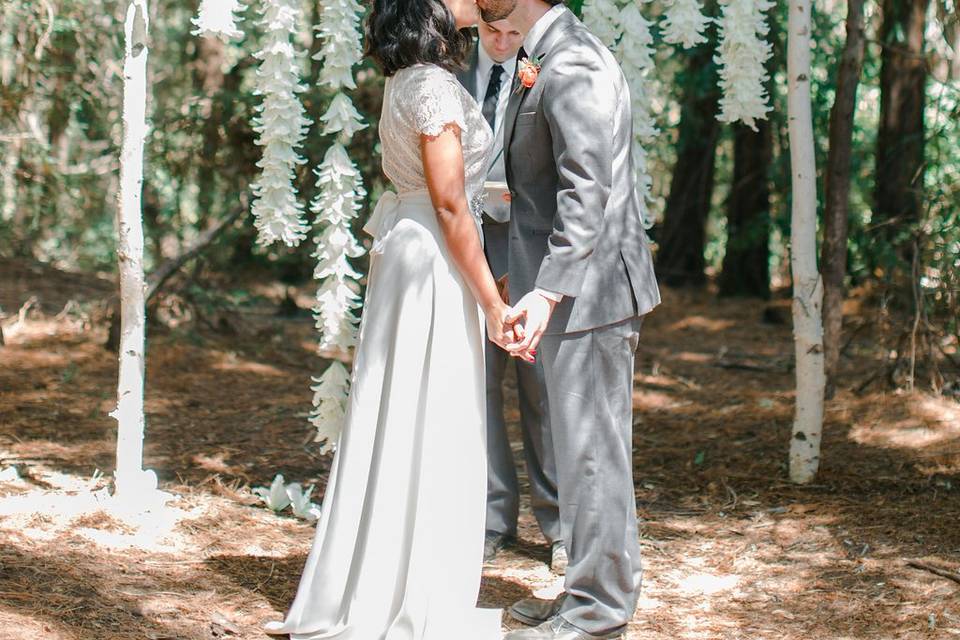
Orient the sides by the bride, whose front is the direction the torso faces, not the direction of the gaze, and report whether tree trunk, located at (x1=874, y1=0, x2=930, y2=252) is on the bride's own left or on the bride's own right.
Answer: on the bride's own left

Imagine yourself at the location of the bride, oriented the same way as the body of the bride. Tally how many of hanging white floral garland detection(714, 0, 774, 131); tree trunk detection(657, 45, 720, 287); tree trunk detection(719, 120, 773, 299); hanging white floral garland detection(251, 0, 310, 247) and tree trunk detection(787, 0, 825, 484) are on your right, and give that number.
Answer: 0

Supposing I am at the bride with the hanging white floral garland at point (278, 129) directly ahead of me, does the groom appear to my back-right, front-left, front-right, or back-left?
back-right

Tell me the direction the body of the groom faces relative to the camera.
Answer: to the viewer's left

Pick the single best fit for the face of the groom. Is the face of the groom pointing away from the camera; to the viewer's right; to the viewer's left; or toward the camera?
to the viewer's left

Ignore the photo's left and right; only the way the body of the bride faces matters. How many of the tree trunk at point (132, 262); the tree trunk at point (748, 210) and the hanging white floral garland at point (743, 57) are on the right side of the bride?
0

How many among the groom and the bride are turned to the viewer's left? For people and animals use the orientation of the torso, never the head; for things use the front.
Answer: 1

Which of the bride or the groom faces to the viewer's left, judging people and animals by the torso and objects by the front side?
the groom

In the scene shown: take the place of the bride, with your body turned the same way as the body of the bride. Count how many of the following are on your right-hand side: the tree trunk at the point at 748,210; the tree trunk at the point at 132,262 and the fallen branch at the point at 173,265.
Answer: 0

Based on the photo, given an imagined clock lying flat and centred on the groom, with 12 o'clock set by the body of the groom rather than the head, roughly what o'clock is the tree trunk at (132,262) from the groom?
The tree trunk is roughly at 1 o'clock from the groom.

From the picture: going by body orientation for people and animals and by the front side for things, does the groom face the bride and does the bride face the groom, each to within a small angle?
yes

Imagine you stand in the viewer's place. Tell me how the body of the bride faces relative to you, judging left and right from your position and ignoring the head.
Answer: facing to the right of the viewer

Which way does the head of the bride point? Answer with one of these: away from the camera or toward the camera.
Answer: away from the camera

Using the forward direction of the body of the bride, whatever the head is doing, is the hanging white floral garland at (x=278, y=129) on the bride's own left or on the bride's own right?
on the bride's own left

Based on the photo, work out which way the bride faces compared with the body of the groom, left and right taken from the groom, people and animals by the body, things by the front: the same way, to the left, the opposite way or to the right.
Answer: the opposite way

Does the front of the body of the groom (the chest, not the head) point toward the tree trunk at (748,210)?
no

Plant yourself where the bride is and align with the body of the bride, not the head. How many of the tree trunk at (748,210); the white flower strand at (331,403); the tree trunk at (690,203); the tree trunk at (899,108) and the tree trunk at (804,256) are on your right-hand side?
0
